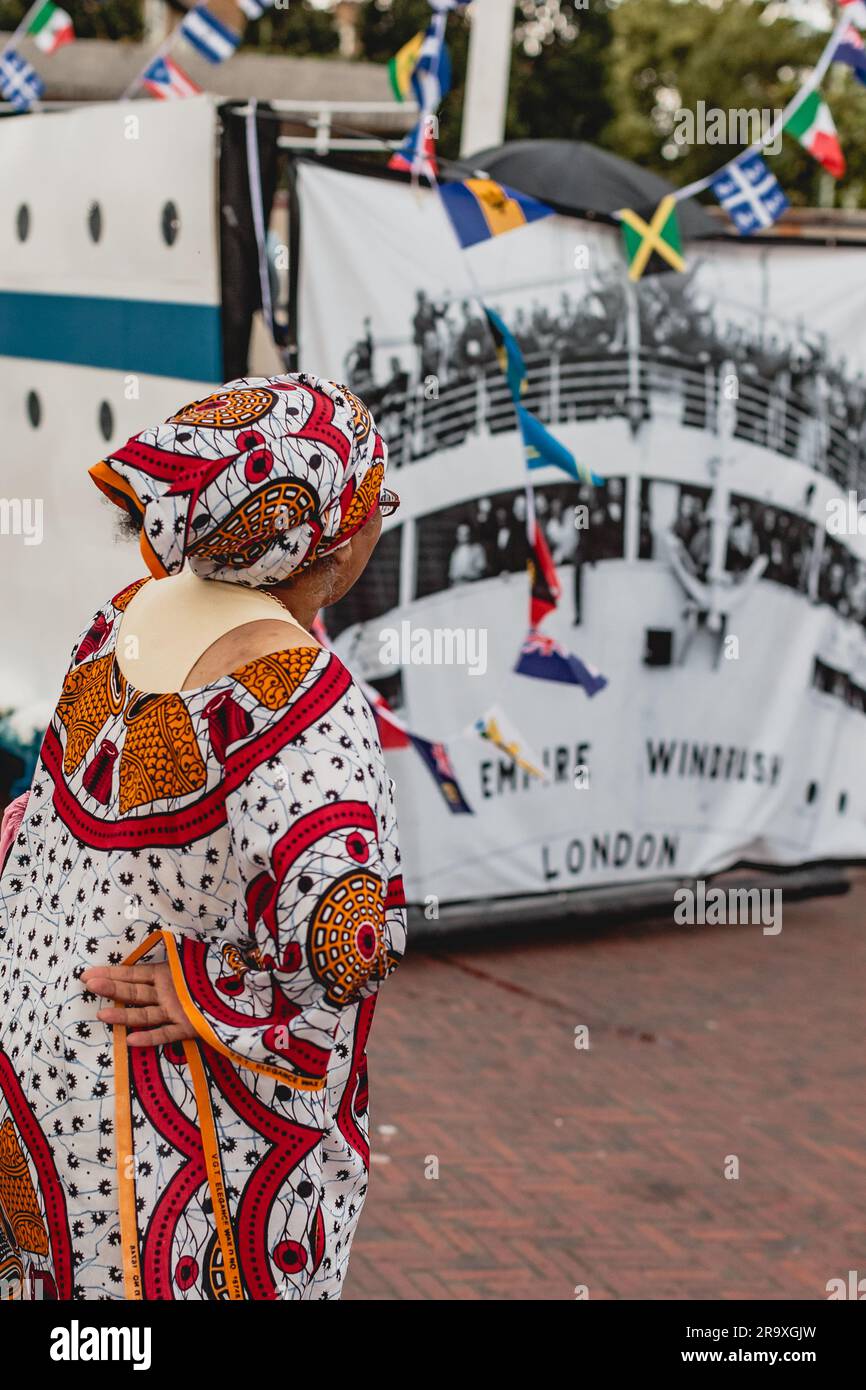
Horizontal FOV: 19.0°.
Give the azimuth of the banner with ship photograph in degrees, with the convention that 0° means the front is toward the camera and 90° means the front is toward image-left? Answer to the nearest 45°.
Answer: approximately 0°

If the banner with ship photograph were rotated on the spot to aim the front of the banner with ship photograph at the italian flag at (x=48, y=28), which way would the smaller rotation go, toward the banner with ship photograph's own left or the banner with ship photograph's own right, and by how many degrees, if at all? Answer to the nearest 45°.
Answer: approximately 135° to the banner with ship photograph's own right

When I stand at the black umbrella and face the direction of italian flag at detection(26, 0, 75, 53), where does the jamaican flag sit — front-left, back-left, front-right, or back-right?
back-left

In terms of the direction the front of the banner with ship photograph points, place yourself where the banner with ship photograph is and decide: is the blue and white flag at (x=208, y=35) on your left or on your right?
on your right
